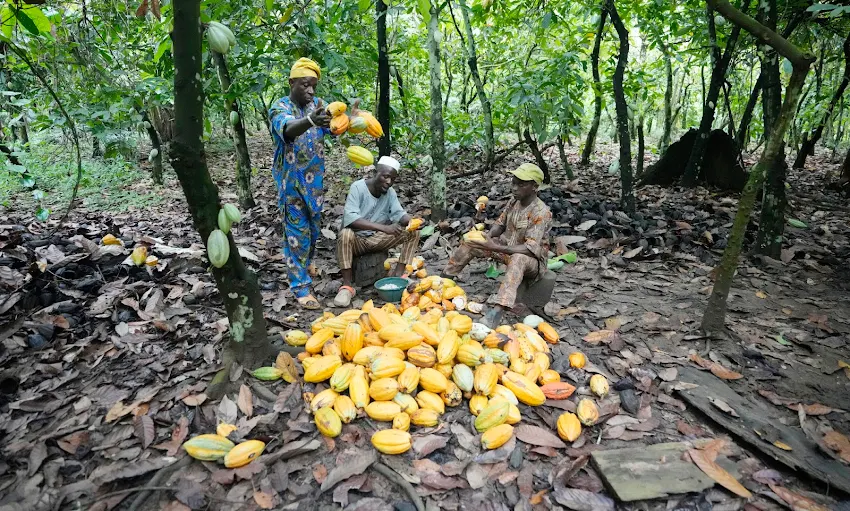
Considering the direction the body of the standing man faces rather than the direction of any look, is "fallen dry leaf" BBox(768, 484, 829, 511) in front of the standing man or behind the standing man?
in front

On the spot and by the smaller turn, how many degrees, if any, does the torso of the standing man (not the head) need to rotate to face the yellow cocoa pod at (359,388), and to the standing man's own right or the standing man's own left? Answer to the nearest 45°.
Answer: approximately 45° to the standing man's own right

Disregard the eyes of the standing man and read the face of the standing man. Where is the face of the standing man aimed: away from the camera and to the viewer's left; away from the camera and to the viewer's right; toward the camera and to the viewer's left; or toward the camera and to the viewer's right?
toward the camera and to the viewer's right

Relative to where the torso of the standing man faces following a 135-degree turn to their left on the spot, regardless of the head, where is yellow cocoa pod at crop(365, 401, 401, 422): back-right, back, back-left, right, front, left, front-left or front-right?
back

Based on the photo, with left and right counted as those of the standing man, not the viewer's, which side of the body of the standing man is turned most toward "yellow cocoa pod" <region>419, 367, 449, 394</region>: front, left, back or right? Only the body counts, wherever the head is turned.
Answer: front

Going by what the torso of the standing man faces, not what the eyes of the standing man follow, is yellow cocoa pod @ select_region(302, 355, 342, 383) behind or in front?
in front

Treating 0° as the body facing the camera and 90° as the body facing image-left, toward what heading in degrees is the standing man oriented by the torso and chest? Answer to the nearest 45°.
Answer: approximately 315°

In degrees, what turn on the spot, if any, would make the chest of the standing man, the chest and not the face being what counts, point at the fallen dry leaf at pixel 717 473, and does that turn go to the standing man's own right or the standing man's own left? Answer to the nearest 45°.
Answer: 0° — they already face it

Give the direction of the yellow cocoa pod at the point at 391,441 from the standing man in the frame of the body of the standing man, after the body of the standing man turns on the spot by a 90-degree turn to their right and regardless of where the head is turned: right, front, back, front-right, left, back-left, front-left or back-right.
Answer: front-left

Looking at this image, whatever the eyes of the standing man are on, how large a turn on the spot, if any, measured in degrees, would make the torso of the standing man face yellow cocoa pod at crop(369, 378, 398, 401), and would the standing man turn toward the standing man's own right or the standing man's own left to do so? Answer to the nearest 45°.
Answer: approximately 45° to the standing man's own right

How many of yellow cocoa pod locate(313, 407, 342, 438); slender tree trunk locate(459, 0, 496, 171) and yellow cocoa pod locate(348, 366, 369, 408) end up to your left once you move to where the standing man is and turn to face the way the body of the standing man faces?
1

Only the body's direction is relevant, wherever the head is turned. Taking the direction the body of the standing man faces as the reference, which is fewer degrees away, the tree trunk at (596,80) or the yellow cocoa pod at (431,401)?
the yellow cocoa pod

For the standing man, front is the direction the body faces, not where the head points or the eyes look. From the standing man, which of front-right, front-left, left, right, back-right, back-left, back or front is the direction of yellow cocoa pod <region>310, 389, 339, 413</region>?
front-right

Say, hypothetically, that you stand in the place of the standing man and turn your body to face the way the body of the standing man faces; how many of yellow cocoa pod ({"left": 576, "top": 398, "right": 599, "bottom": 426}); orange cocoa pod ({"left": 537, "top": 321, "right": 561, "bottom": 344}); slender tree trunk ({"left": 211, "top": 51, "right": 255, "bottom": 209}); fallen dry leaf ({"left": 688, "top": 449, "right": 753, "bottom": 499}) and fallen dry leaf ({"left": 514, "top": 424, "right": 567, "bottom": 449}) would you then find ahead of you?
4

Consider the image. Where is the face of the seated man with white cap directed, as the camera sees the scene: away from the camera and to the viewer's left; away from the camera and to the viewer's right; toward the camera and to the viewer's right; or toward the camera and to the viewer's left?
toward the camera and to the viewer's right

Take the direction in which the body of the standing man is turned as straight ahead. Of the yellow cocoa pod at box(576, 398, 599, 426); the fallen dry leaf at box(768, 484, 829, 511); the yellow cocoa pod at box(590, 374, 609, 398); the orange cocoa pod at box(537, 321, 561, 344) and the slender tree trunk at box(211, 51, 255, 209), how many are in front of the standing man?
4

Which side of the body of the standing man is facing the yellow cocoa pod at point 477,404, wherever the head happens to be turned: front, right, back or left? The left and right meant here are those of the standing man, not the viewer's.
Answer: front

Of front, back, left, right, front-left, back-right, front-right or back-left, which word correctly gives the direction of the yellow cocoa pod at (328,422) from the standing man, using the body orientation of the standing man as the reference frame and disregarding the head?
front-right

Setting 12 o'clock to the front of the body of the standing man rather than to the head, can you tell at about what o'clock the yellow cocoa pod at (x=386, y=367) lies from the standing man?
The yellow cocoa pod is roughly at 1 o'clock from the standing man.
